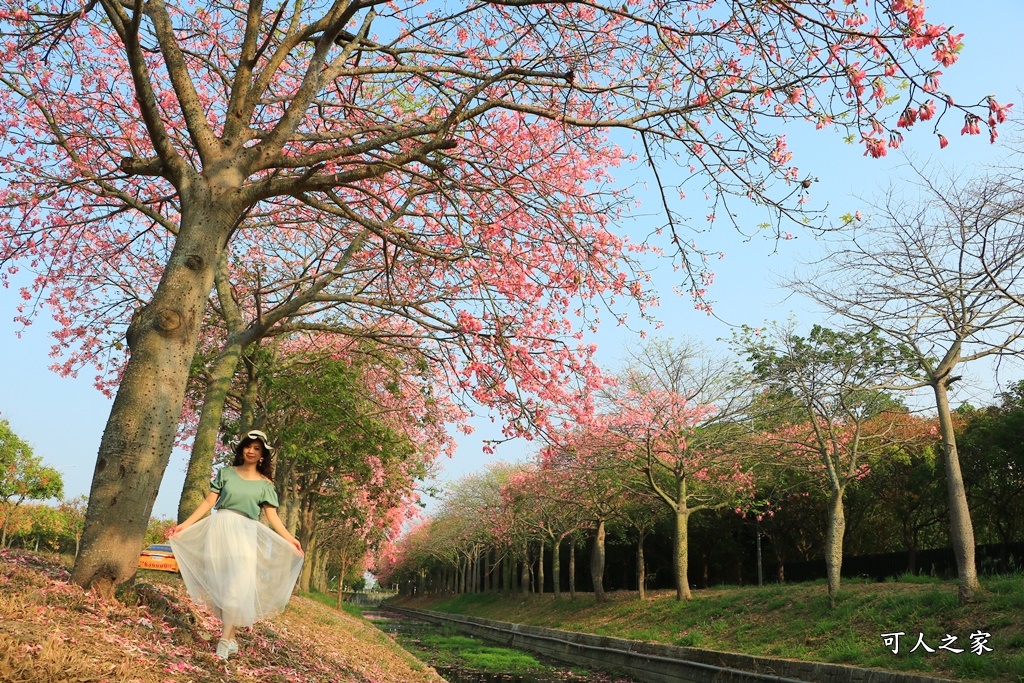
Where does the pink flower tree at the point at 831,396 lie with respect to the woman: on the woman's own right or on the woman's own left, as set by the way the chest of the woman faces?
on the woman's own left

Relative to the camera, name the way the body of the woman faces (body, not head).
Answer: toward the camera

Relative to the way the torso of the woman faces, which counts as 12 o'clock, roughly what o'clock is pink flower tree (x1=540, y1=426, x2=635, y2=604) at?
The pink flower tree is roughly at 7 o'clock from the woman.

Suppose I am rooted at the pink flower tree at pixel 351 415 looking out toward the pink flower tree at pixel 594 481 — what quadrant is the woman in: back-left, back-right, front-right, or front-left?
back-right

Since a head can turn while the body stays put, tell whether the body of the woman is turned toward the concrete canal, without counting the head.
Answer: no

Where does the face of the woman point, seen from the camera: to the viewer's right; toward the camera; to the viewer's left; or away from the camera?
toward the camera

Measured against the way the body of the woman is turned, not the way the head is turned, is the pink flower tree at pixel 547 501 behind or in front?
behind
